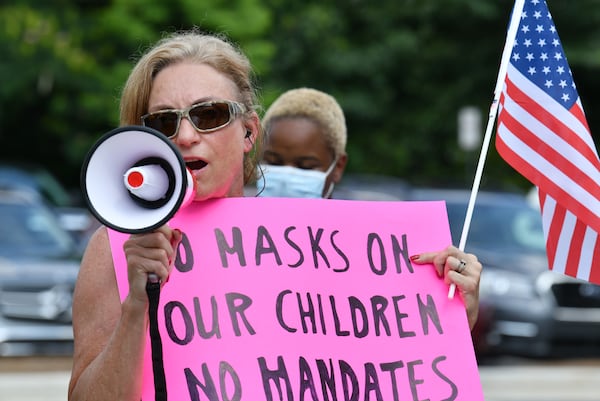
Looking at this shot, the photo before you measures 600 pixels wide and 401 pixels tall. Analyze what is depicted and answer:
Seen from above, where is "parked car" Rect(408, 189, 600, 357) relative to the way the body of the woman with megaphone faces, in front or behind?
behind

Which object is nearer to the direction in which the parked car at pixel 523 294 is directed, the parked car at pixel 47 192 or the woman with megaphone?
the woman with megaphone

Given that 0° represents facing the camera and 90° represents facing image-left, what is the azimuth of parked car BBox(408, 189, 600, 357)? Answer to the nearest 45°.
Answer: approximately 315°

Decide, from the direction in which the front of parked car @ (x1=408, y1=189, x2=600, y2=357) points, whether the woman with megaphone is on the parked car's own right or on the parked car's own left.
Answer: on the parked car's own right

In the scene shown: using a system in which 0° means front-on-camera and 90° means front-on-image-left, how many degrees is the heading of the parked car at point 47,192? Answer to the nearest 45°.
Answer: approximately 315°
